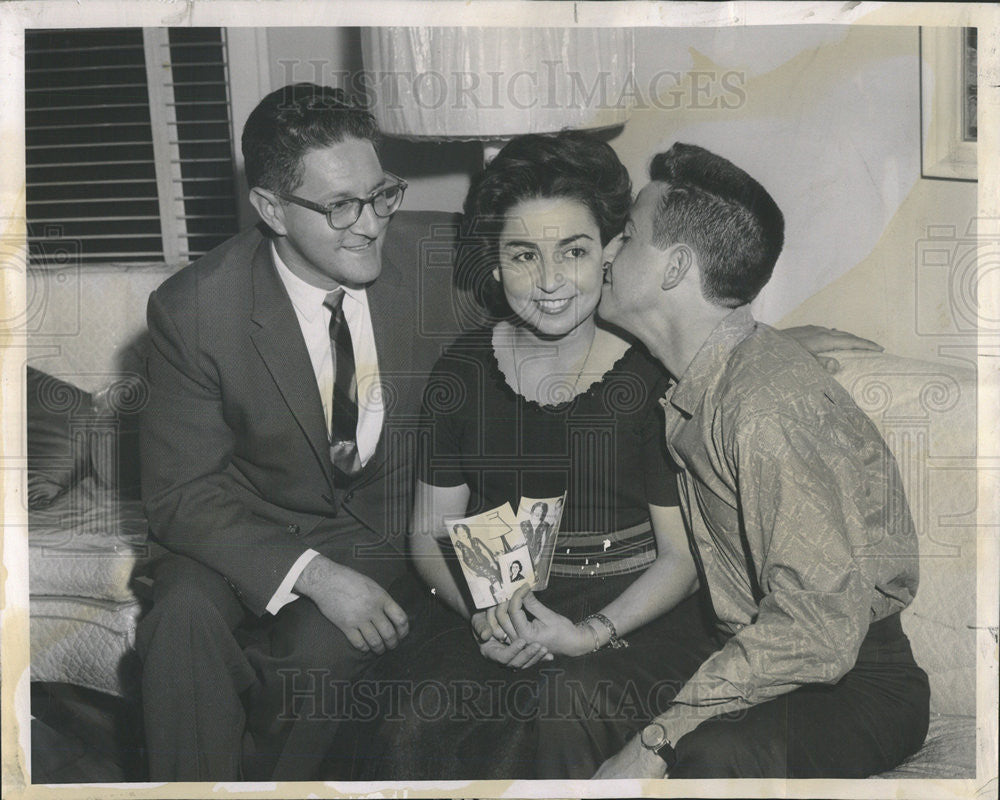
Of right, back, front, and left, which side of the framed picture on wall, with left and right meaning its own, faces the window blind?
right

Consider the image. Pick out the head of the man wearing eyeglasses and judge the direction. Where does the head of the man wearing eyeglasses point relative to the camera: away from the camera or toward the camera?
toward the camera

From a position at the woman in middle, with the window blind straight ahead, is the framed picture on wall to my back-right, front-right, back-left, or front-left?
back-right

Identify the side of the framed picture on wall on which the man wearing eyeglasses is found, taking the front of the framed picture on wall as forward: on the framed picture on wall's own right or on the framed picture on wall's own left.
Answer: on the framed picture on wall's own right

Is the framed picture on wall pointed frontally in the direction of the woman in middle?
no

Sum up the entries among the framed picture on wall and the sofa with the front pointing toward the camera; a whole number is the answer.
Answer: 2

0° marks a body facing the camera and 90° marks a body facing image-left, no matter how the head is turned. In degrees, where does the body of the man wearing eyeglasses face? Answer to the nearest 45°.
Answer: approximately 315°

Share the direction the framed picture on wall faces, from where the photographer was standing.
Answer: facing the viewer

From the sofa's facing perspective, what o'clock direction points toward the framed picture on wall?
The framed picture on wall is roughly at 9 o'clock from the sofa.

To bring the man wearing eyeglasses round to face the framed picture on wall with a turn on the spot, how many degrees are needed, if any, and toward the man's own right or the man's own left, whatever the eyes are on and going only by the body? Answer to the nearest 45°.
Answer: approximately 45° to the man's own left

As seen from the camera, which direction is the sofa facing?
toward the camera

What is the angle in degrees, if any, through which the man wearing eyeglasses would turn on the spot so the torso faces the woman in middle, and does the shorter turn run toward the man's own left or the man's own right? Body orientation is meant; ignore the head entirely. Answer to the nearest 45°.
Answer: approximately 45° to the man's own left
